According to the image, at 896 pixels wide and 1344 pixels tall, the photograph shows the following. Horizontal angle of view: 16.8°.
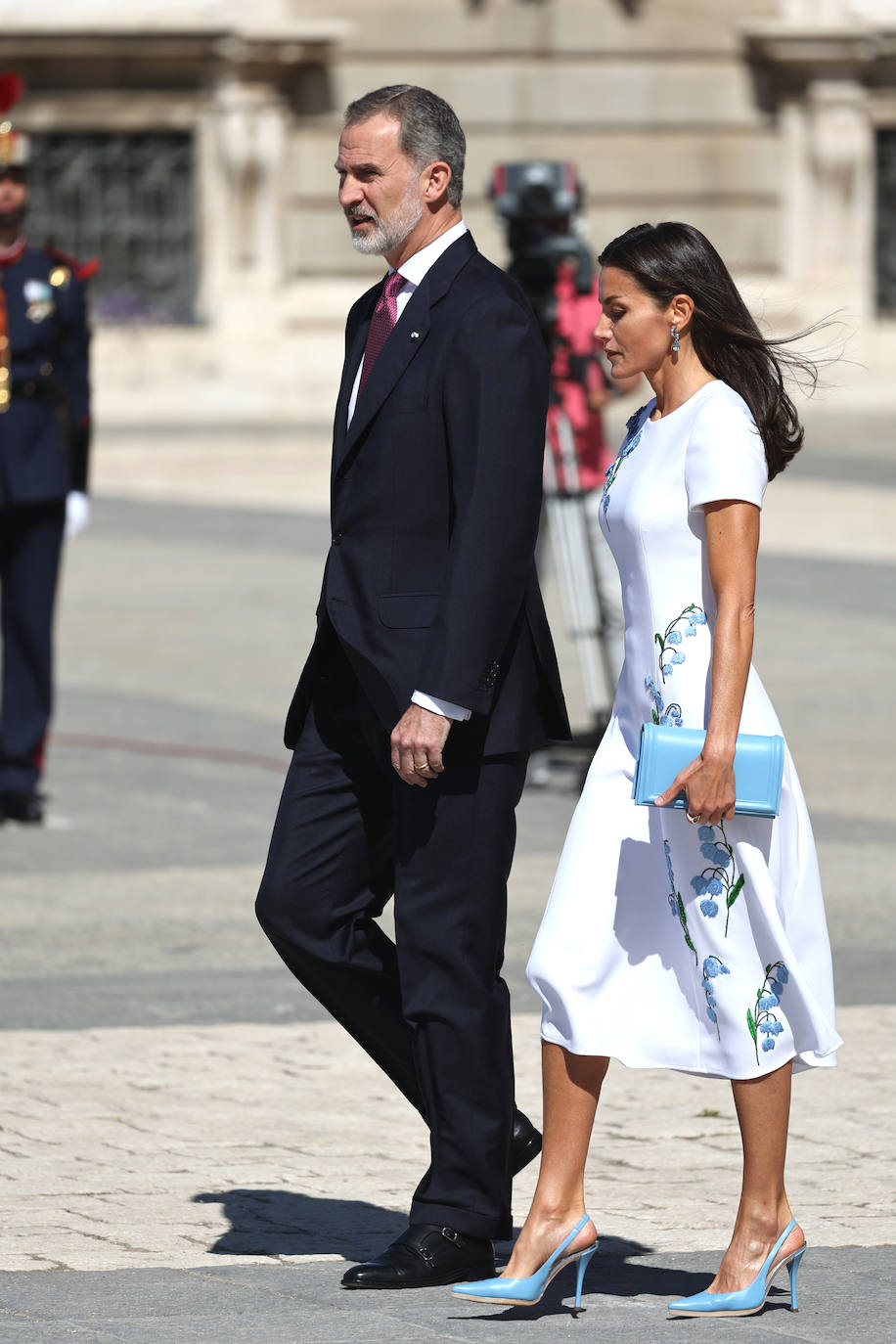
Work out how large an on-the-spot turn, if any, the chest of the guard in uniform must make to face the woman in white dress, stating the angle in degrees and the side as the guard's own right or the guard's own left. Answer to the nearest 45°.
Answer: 0° — they already face them

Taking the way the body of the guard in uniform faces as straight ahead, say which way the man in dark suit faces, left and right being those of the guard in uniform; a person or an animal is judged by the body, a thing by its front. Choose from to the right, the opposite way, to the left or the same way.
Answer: to the right

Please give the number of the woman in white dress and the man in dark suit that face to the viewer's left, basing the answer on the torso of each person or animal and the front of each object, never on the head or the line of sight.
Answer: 2

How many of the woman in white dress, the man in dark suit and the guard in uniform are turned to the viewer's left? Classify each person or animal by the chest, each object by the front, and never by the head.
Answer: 2

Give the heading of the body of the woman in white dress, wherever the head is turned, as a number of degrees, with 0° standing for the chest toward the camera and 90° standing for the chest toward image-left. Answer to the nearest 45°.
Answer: approximately 90°

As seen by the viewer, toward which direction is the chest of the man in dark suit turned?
to the viewer's left

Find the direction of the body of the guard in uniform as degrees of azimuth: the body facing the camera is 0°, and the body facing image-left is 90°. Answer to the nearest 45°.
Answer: approximately 0°
